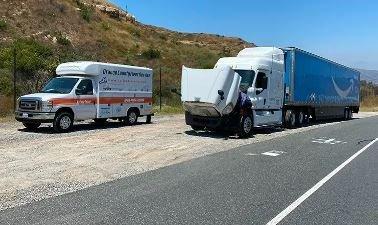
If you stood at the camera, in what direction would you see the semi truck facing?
facing the viewer and to the left of the viewer

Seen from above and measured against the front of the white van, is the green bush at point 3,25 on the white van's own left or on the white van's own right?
on the white van's own right

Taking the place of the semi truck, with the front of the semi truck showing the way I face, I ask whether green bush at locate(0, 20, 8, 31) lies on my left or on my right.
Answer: on my right

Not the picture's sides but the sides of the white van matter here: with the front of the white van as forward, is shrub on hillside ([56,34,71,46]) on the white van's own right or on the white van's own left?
on the white van's own right

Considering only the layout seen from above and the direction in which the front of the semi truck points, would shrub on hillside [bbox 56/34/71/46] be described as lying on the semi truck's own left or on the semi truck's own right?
on the semi truck's own right

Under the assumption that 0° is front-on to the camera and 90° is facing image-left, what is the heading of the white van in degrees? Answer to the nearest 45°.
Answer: approximately 45°

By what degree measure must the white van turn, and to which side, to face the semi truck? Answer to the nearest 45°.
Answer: approximately 135° to its left

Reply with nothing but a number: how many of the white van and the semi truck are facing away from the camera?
0
